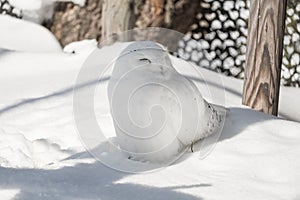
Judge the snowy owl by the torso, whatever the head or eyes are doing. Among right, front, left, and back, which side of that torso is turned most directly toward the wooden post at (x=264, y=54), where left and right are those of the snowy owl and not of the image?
back

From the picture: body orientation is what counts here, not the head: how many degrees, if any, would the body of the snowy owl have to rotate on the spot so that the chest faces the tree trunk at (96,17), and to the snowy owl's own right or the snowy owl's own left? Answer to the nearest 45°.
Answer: approximately 135° to the snowy owl's own right

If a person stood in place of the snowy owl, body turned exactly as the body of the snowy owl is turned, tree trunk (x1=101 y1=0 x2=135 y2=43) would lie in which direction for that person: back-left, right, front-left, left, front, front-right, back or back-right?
back-right

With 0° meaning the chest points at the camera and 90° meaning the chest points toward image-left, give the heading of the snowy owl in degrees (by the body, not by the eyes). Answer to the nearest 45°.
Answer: approximately 45°

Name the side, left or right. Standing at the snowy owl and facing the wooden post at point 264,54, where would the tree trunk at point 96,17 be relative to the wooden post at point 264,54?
left
